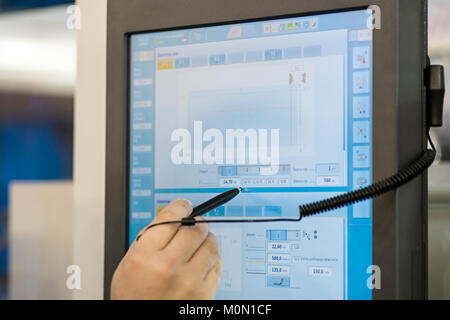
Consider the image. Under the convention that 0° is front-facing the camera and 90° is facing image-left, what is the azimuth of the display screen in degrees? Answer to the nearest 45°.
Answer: approximately 45°
